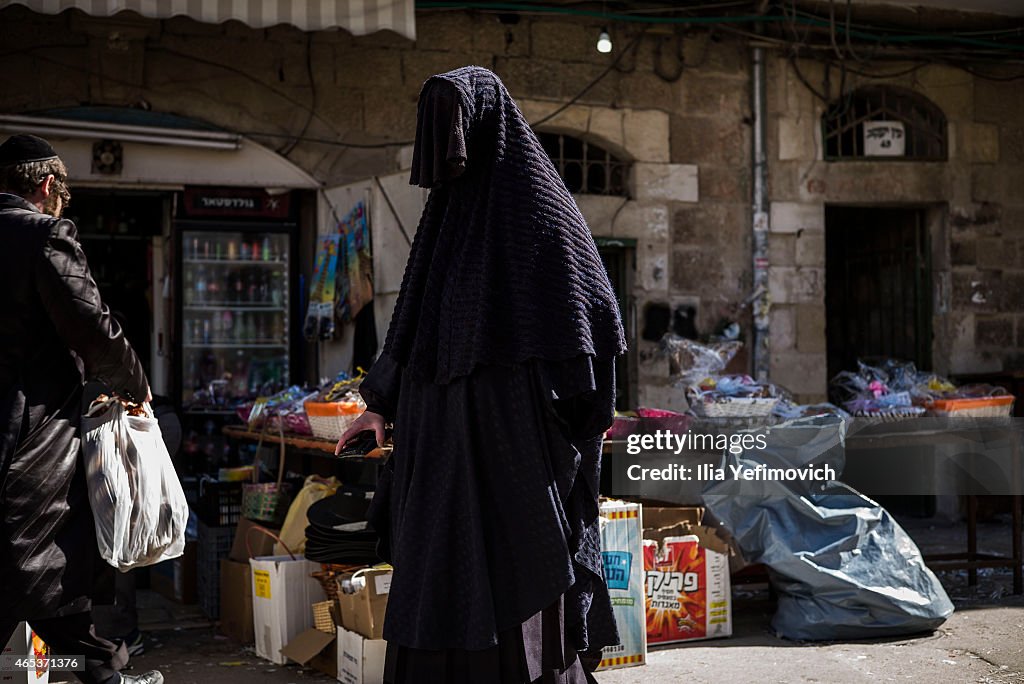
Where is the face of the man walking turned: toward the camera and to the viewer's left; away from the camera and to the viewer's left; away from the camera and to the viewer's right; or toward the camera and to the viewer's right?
away from the camera and to the viewer's right

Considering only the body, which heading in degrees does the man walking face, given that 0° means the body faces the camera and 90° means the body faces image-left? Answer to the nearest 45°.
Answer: approximately 225°

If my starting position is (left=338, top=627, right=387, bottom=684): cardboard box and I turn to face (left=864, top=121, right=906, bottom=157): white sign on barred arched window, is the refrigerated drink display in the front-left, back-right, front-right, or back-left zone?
front-left

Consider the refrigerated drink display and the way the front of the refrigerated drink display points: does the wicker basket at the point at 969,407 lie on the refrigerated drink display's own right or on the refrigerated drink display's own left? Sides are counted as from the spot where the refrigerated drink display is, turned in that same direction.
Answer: on the refrigerated drink display's own left

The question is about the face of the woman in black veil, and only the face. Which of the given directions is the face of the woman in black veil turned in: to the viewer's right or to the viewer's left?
to the viewer's left

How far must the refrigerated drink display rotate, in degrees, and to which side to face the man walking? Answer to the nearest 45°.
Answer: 0° — it already faces them

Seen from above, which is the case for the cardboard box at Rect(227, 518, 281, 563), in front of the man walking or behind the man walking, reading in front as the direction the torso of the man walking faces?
in front

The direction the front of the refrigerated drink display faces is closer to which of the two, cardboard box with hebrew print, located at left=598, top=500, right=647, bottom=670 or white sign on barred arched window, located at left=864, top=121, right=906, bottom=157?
the cardboard box with hebrew print

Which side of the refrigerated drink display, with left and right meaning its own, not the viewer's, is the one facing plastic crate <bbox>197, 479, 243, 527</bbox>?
front

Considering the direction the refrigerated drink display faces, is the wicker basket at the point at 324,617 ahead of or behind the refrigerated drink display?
ahead

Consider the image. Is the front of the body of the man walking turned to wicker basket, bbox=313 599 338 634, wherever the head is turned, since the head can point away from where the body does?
yes

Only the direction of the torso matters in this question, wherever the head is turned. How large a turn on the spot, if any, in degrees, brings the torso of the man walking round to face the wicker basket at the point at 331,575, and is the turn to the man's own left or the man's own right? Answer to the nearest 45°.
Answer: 0° — they already face it

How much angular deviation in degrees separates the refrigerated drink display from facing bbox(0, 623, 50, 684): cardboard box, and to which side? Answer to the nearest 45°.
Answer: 0° — it already faces it

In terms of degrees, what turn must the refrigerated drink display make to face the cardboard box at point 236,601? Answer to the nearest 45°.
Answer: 0° — it already faces it

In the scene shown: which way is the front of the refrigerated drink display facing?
toward the camera
